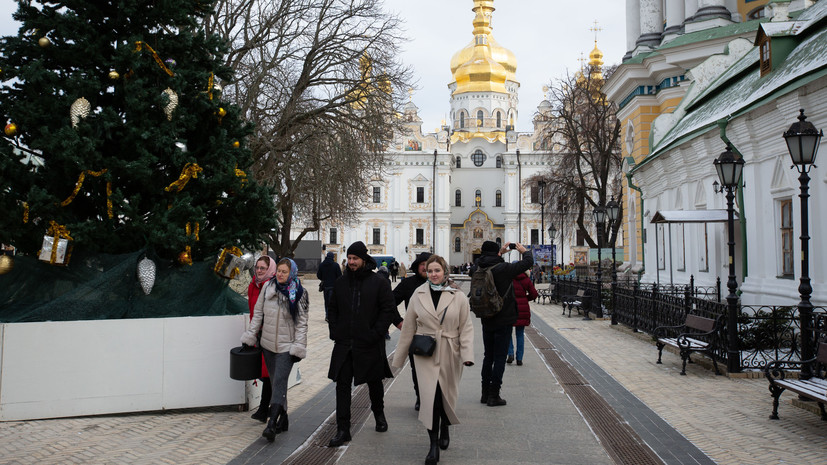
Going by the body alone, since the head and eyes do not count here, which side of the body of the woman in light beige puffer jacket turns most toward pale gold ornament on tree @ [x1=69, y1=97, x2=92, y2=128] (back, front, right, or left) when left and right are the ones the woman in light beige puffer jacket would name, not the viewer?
right

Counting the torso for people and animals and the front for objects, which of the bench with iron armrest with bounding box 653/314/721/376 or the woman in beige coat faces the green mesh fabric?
the bench with iron armrest

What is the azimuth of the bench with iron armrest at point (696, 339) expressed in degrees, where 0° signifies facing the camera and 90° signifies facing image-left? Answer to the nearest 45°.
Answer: approximately 45°

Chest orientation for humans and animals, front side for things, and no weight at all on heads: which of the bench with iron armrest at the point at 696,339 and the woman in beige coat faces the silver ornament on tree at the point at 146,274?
the bench with iron armrest

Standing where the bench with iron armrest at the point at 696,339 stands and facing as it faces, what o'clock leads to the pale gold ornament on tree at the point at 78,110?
The pale gold ornament on tree is roughly at 12 o'clock from the bench with iron armrest.

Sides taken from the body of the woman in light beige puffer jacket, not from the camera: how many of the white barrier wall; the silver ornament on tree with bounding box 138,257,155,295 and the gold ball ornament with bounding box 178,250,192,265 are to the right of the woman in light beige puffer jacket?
3

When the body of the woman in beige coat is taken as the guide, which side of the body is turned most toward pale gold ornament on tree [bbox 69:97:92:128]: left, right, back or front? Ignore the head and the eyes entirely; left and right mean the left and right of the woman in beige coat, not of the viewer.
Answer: right

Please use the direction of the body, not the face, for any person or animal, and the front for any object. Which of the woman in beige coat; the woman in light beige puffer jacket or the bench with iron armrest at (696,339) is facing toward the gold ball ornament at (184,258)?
the bench with iron armrest
